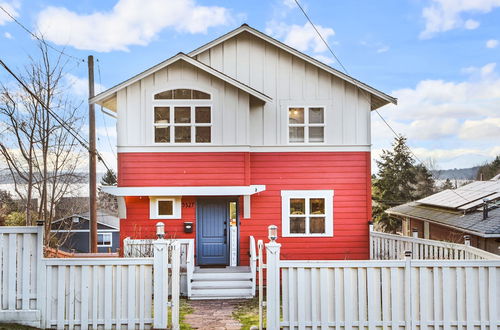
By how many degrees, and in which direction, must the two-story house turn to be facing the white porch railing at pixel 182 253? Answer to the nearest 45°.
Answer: approximately 45° to its right

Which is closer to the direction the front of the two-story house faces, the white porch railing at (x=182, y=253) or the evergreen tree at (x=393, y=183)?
the white porch railing

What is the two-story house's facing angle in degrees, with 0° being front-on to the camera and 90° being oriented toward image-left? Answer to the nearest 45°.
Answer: approximately 0°

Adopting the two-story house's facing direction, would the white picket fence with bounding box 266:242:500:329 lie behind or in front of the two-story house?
in front

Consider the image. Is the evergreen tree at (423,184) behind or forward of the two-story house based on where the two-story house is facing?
behind

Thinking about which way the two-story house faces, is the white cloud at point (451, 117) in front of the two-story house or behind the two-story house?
behind

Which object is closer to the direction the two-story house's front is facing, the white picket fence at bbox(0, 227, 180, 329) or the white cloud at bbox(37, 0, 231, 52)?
the white picket fence
